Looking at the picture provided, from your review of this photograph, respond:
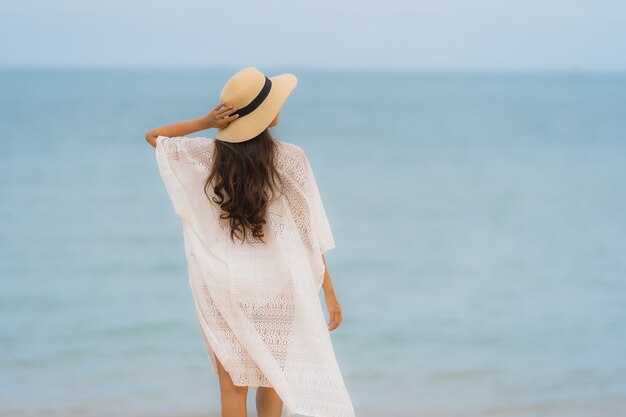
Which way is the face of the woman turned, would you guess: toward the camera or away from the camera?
away from the camera

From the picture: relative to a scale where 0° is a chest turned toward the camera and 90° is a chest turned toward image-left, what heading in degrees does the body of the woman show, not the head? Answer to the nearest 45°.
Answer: approximately 180°
